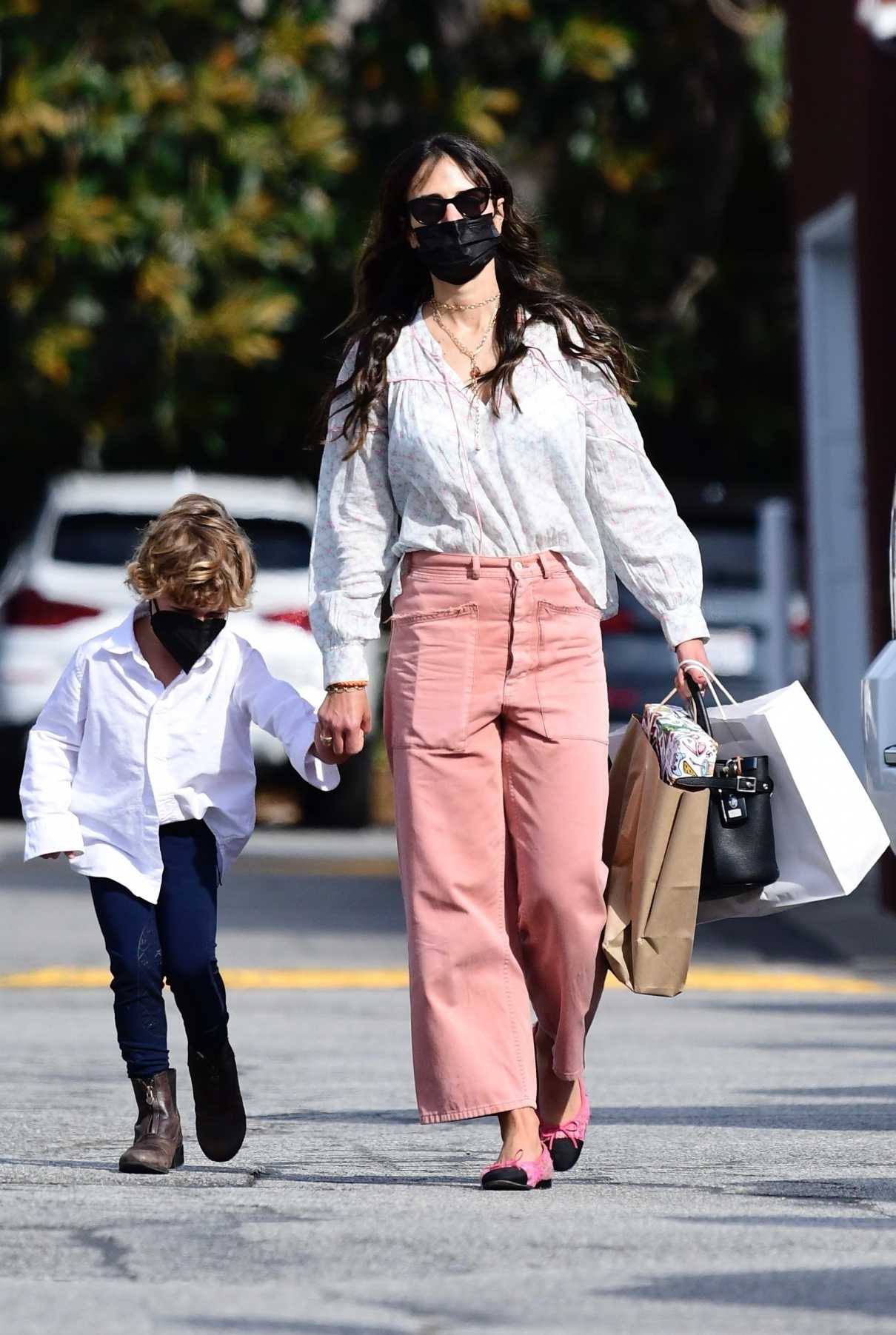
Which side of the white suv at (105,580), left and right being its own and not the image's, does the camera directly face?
back

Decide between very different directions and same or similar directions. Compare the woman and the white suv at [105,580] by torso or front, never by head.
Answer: very different directions

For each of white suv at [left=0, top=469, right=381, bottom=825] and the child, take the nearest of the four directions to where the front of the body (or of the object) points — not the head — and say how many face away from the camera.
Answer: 1

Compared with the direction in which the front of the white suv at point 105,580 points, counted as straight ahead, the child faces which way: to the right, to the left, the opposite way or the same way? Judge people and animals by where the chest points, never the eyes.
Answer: the opposite way

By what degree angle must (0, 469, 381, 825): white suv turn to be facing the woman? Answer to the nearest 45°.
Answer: approximately 180°

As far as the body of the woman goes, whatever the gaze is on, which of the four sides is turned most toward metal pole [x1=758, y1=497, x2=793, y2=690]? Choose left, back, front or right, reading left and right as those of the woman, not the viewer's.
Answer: back

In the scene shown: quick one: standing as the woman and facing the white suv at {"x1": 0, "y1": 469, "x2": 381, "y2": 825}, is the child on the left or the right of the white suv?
left

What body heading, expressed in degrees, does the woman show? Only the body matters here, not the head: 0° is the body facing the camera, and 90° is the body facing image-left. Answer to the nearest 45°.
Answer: approximately 0°

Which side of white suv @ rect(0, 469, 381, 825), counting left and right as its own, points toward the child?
back

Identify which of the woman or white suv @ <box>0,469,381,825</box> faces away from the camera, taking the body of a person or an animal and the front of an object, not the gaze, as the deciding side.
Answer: the white suv

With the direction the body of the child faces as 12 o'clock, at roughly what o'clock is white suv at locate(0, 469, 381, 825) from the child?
The white suv is roughly at 6 o'clock from the child.
